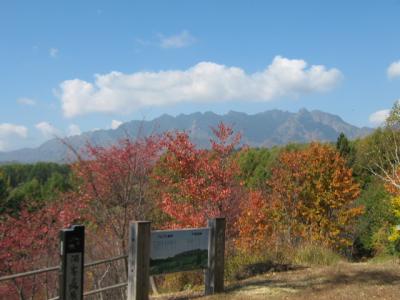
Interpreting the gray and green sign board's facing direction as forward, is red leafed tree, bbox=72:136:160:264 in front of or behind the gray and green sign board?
behind

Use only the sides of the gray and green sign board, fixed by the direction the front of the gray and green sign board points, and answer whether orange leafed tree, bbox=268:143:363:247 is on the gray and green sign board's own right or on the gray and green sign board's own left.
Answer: on the gray and green sign board's own left

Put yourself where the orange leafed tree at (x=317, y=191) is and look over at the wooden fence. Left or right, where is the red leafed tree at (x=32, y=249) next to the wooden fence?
right

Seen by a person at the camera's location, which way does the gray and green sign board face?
facing the viewer and to the right of the viewer

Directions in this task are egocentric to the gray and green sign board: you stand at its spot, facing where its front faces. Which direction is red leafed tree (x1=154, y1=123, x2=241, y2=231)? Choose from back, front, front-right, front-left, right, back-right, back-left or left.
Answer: back-left

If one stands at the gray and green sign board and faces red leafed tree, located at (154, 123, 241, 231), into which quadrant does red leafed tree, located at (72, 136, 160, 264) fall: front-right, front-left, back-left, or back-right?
front-left
